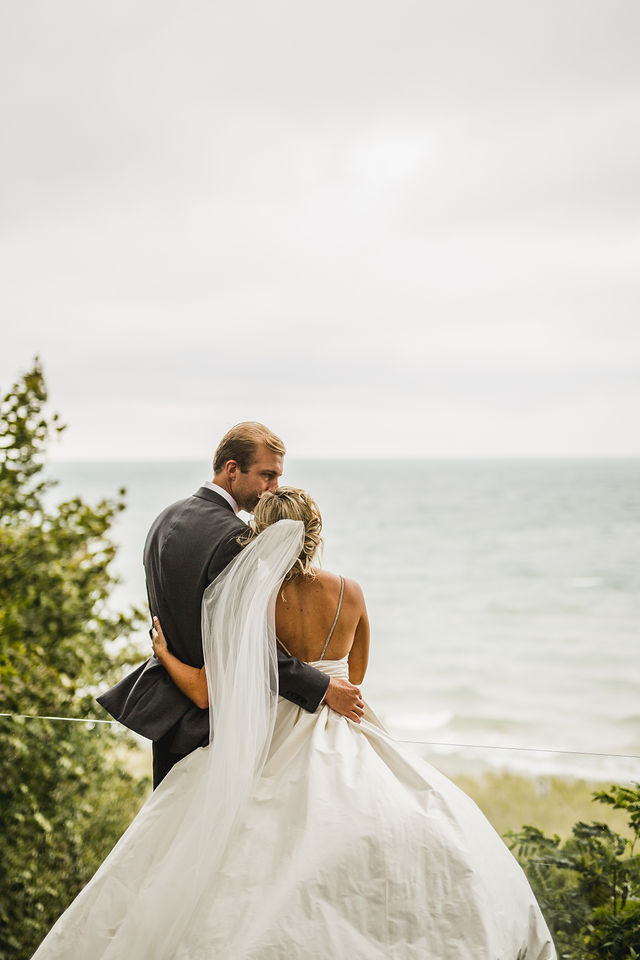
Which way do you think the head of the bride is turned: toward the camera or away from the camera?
away from the camera

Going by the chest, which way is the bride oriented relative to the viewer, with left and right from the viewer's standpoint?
facing away from the viewer

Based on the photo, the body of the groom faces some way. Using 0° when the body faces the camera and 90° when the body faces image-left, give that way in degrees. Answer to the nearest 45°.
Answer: approximately 225°
